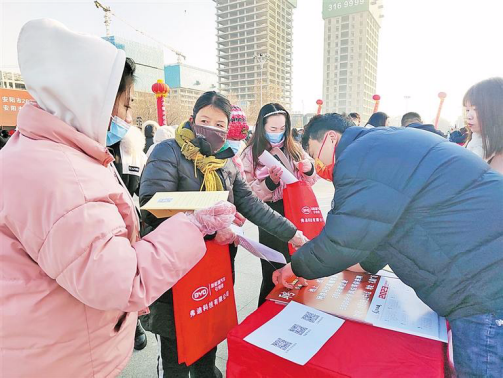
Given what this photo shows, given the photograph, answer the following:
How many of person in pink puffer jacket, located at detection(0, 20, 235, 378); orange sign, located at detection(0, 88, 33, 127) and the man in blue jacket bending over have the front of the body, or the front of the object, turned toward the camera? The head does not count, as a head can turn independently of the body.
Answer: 1

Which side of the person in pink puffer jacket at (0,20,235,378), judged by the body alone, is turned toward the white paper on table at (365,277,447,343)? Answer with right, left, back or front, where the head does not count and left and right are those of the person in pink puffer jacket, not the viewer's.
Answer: front

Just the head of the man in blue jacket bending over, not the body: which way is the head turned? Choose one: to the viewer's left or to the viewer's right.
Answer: to the viewer's left

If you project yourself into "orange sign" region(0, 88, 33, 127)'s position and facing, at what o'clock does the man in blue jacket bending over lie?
The man in blue jacket bending over is roughly at 12 o'clock from the orange sign.

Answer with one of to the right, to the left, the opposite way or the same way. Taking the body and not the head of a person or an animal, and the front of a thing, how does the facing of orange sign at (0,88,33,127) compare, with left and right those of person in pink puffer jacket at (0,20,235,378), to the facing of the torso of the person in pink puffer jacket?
to the right

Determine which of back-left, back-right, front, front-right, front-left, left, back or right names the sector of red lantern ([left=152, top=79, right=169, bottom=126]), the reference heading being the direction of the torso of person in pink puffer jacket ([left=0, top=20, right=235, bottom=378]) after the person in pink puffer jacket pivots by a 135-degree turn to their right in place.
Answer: back-right

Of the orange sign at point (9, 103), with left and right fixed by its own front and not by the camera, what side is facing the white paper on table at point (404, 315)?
front

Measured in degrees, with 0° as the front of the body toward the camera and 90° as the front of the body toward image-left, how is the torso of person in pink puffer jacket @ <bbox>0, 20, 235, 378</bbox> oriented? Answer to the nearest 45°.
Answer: approximately 270°

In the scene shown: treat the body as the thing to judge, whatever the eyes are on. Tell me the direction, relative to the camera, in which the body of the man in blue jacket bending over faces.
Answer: to the viewer's left

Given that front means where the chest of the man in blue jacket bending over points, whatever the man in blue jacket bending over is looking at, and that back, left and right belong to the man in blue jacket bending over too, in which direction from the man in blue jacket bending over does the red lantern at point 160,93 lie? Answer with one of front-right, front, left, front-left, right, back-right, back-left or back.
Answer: front-right

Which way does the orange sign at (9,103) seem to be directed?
toward the camera

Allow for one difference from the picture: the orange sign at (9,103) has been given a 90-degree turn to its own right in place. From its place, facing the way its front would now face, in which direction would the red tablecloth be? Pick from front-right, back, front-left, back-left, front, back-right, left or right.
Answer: left

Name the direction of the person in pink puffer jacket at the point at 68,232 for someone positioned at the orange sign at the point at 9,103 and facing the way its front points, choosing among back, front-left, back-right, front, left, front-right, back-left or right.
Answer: front
